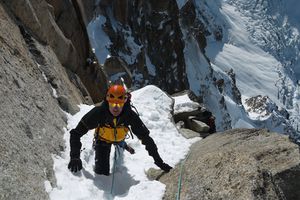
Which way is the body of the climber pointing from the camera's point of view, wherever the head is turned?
toward the camera

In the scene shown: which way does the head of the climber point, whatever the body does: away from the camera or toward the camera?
toward the camera

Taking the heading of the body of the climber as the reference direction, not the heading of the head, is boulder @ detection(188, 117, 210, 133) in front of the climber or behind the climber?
behind
